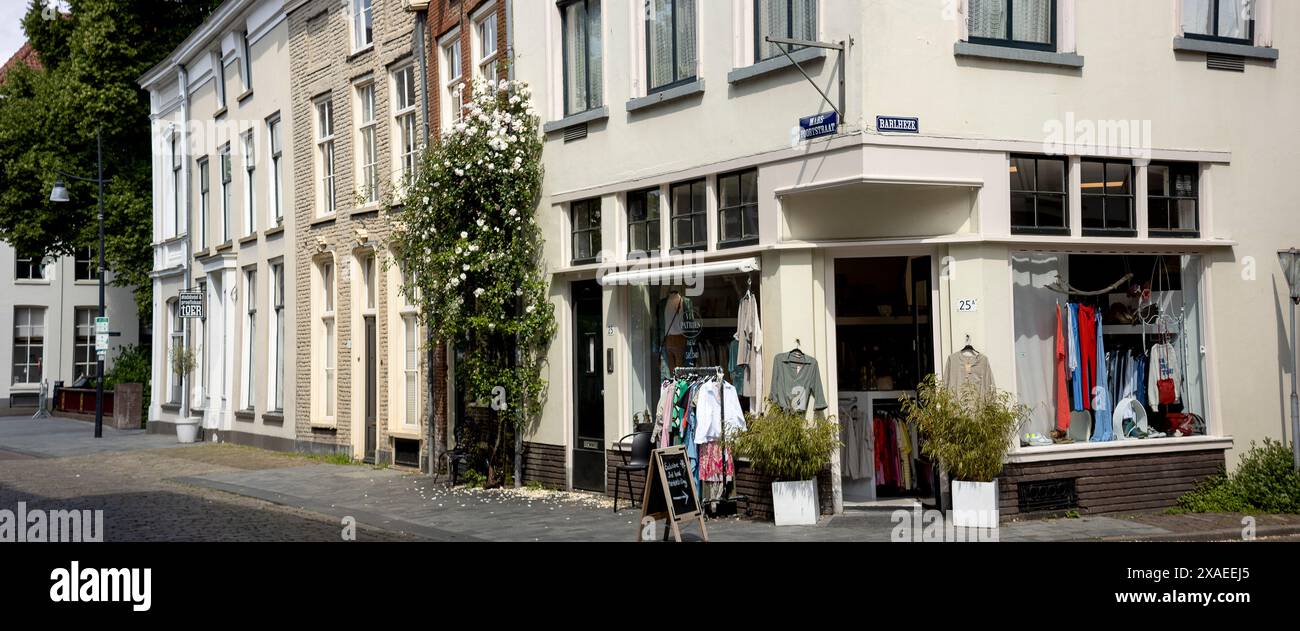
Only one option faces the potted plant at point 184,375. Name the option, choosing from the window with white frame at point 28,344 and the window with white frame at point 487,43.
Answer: the window with white frame at point 28,344

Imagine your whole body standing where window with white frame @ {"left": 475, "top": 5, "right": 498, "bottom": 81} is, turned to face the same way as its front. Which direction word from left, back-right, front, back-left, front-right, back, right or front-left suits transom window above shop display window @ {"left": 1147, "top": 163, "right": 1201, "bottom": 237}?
left

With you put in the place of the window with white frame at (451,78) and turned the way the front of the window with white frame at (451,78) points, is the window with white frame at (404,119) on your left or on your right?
on your right

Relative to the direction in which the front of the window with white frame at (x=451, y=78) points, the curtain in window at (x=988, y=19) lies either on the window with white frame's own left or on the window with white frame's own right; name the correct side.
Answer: on the window with white frame's own left

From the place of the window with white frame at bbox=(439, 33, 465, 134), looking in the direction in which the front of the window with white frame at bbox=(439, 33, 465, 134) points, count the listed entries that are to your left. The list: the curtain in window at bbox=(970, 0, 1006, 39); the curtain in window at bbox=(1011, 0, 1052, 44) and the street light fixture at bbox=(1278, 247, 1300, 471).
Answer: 3

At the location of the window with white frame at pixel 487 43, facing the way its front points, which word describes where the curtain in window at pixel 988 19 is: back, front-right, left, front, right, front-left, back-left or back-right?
left

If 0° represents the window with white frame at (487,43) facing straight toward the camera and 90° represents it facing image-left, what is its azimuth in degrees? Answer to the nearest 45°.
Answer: approximately 45°

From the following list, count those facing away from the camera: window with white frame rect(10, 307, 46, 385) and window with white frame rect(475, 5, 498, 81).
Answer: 0

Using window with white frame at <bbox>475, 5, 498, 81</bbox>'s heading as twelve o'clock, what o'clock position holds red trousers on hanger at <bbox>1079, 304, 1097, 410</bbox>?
The red trousers on hanger is roughly at 9 o'clock from the window with white frame.

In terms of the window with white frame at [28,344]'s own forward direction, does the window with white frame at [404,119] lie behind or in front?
in front

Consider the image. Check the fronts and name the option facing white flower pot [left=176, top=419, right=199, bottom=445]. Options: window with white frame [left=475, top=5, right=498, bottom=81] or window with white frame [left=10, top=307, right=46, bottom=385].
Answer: window with white frame [left=10, top=307, right=46, bottom=385]

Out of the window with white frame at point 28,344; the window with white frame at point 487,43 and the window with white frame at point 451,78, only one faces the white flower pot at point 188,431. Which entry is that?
the window with white frame at point 28,344

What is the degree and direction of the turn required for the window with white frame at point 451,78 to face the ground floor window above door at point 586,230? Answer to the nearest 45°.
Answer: approximately 90° to its left

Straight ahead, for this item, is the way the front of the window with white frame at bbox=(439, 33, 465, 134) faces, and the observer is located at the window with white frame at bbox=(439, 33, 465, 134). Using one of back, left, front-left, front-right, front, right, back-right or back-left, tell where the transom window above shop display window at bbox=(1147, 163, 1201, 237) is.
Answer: left

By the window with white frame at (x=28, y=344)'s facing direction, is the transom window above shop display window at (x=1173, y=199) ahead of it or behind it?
ahead

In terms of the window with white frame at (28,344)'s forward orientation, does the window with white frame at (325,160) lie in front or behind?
in front

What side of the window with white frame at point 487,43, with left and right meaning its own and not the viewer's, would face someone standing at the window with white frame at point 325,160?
right

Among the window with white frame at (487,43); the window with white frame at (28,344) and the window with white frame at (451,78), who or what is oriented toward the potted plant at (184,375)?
the window with white frame at (28,344)

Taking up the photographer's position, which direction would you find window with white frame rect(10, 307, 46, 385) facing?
facing the viewer
